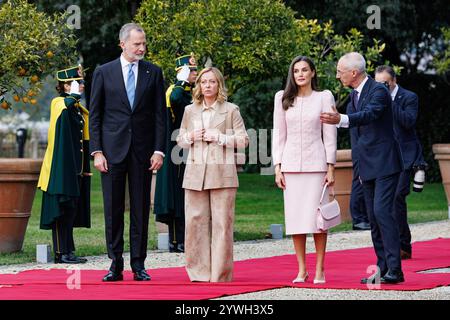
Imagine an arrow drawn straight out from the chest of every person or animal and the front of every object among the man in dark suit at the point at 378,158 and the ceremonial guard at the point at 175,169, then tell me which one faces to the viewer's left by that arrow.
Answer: the man in dark suit

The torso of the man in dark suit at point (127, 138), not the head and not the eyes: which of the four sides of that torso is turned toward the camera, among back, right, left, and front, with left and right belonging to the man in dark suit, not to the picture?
front

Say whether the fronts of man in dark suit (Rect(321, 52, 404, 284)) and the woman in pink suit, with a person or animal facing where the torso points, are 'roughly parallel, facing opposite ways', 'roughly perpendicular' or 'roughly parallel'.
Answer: roughly perpendicular

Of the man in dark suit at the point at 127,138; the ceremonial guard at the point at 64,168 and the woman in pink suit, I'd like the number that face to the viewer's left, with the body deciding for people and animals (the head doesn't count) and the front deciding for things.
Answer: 0

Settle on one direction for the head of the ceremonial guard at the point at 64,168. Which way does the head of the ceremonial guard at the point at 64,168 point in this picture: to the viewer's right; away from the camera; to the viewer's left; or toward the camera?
to the viewer's right

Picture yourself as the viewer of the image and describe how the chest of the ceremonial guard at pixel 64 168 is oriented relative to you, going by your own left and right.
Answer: facing to the right of the viewer

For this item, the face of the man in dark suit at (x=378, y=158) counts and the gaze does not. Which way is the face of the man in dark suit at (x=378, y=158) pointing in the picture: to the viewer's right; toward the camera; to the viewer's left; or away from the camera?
to the viewer's left

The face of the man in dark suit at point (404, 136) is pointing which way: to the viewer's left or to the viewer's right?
to the viewer's left

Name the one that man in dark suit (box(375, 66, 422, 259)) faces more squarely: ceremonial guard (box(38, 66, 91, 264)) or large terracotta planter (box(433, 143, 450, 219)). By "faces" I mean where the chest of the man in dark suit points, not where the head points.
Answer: the ceremonial guard

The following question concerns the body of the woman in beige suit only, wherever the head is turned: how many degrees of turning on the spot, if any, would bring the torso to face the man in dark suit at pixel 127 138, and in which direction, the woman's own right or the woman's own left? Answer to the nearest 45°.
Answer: approximately 90° to the woman's own right
